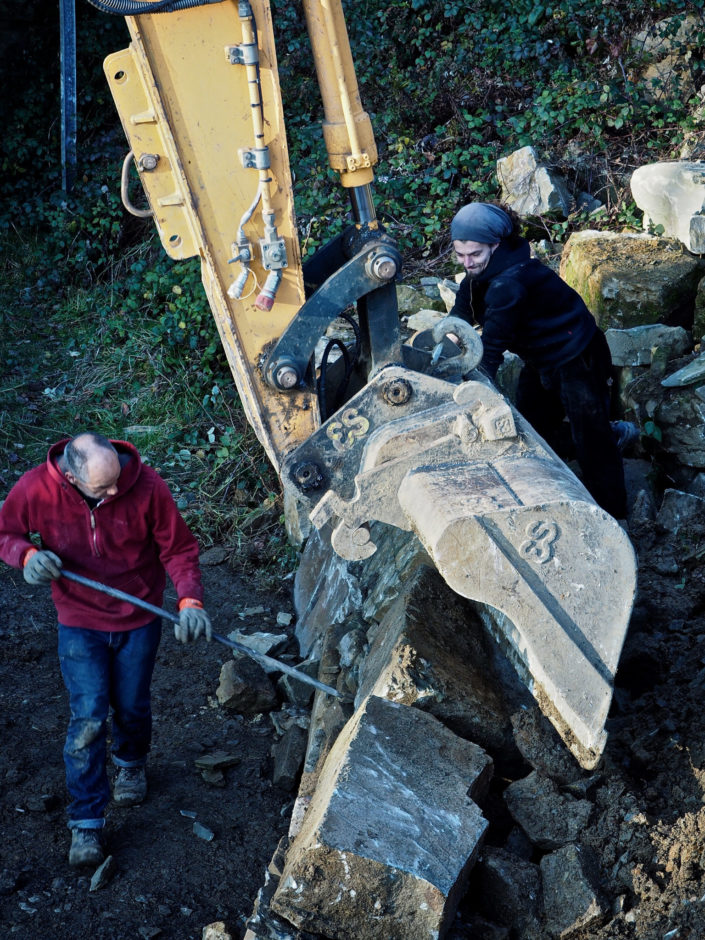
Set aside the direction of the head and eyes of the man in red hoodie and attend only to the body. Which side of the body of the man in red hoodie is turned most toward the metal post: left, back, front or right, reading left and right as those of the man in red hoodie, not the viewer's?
back

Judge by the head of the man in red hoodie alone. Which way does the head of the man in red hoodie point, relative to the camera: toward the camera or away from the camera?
toward the camera

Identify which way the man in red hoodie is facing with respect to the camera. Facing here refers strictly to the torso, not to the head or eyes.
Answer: toward the camera

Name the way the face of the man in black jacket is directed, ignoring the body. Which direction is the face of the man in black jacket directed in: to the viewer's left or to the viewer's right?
to the viewer's left

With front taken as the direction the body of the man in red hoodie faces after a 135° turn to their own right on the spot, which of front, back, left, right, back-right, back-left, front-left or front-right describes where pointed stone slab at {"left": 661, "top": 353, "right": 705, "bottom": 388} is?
back-right

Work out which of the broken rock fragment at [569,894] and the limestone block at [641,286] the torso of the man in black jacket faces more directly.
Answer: the broken rock fragment

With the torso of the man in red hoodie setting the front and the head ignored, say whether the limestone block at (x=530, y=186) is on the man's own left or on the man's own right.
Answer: on the man's own left

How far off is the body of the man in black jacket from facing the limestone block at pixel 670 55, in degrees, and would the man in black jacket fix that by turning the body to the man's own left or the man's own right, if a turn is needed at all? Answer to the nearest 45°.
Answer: approximately 135° to the man's own right

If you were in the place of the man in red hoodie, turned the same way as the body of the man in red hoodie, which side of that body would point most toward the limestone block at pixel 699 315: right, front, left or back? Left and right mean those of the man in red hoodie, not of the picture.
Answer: left

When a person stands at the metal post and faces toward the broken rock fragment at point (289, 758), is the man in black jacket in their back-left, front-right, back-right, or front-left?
front-left

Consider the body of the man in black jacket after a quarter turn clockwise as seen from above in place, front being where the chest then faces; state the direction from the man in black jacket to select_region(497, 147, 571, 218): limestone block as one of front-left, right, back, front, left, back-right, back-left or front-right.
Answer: front-right

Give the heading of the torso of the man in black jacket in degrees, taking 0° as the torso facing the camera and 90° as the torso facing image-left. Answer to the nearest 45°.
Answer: approximately 45°

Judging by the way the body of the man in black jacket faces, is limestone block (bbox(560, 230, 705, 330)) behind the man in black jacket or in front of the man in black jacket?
behind

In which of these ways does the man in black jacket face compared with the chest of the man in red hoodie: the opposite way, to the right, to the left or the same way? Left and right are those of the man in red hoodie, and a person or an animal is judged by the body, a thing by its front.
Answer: to the right

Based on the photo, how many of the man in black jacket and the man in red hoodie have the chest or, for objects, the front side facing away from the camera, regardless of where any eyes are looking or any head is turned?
0

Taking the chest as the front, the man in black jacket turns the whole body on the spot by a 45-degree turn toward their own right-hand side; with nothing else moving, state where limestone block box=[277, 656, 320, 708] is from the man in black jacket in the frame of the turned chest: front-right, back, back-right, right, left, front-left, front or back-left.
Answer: front-left

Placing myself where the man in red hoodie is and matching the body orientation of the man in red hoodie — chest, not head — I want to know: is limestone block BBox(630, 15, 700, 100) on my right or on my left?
on my left
